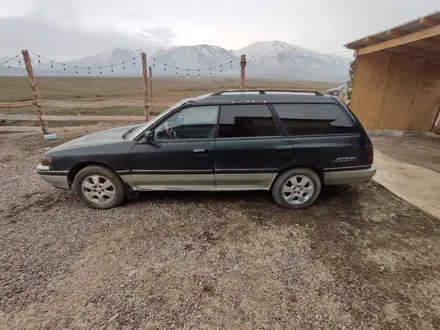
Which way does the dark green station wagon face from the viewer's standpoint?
to the viewer's left

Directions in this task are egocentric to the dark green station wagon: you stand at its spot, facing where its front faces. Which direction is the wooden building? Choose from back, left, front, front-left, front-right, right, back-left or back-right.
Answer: back-right
